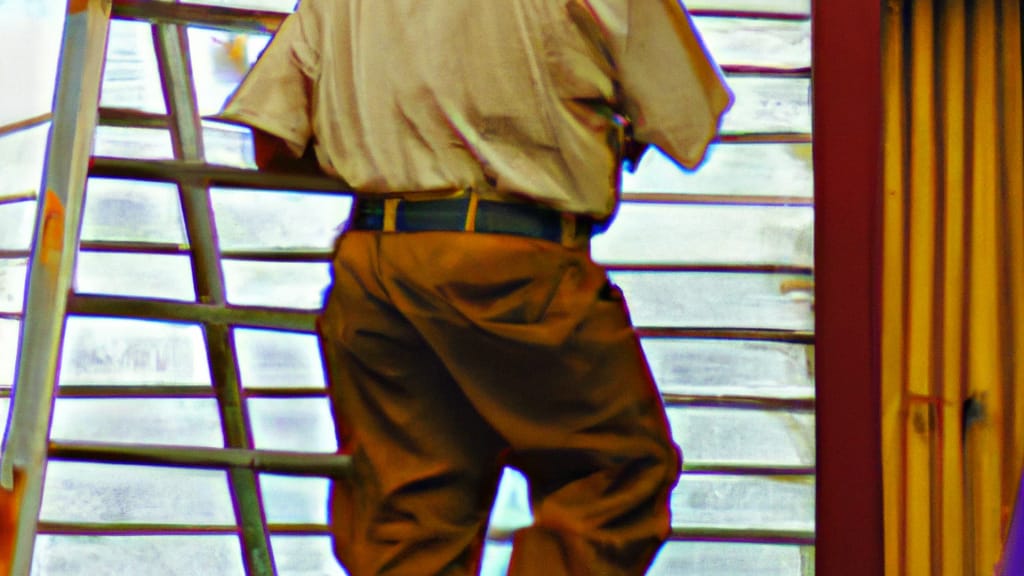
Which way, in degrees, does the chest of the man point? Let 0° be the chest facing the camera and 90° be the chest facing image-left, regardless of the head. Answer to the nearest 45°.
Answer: approximately 180°
